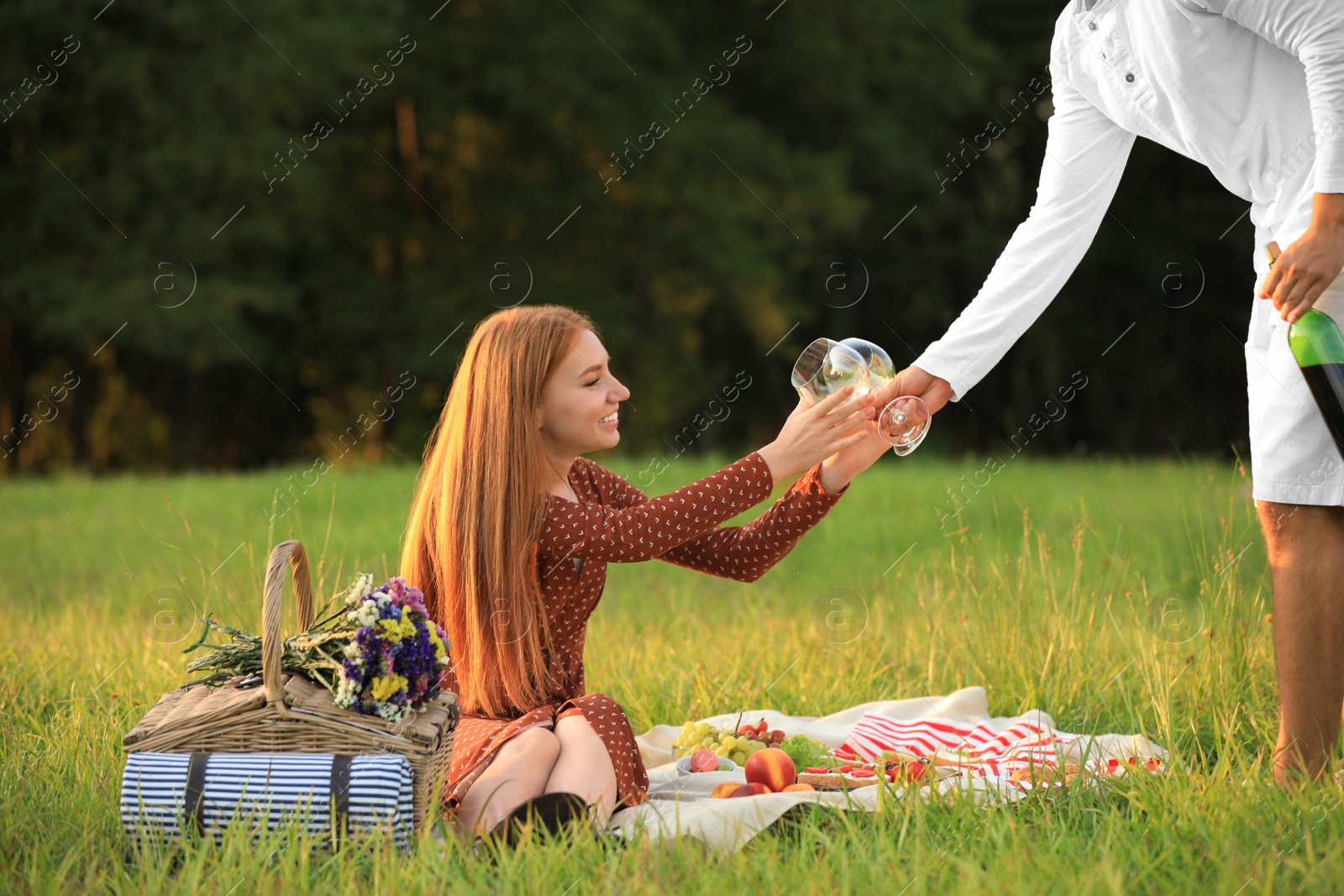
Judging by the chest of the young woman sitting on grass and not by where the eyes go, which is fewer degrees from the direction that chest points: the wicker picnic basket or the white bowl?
the white bowl

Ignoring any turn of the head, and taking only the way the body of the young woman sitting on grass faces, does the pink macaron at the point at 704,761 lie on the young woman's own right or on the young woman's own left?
on the young woman's own left

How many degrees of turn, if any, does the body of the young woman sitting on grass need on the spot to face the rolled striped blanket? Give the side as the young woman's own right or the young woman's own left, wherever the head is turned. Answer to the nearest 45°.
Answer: approximately 135° to the young woman's own right

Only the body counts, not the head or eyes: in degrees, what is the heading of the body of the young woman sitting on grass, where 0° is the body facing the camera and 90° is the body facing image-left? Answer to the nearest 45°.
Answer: approximately 270°

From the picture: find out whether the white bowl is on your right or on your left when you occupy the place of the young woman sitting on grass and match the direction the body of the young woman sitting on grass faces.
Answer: on your left
